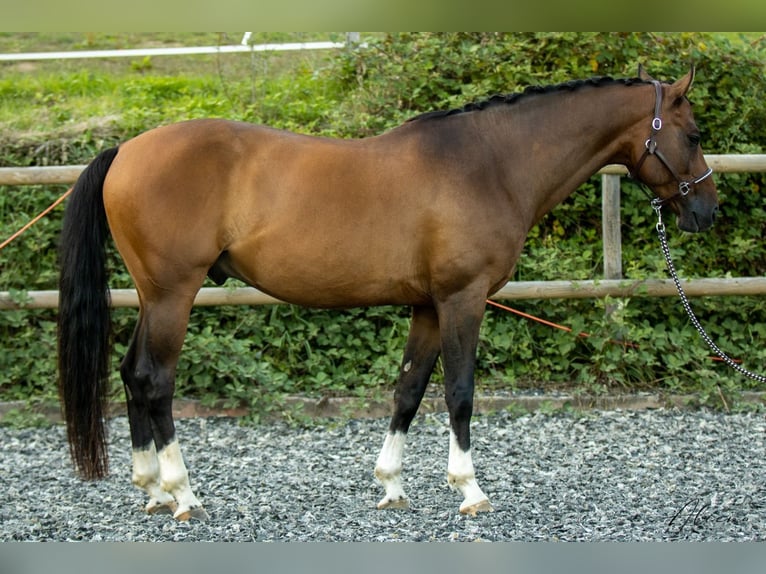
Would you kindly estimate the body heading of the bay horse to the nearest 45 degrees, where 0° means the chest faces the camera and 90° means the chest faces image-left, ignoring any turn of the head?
approximately 270°
